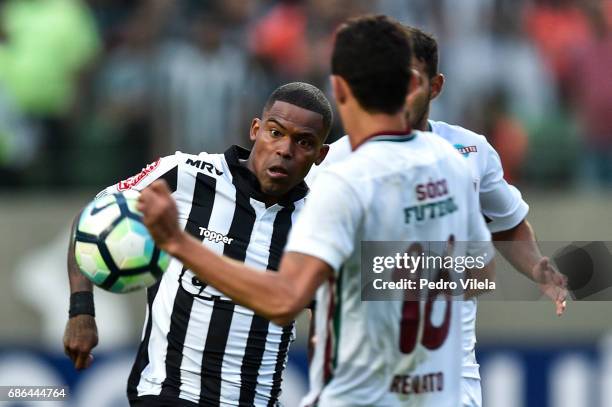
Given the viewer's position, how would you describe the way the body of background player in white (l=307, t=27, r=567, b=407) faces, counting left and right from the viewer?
facing the viewer and to the left of the viewer

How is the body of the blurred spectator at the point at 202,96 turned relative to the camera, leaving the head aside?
toward the camera

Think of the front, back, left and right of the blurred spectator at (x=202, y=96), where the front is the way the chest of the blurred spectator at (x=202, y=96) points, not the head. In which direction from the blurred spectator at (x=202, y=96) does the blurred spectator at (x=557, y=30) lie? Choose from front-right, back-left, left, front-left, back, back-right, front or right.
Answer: left

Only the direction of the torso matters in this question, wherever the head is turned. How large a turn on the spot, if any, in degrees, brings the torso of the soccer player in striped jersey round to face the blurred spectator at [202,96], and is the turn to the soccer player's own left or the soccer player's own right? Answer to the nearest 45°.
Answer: approximately 135° to the soccer player's own left

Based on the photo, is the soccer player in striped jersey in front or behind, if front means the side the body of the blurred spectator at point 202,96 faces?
in front

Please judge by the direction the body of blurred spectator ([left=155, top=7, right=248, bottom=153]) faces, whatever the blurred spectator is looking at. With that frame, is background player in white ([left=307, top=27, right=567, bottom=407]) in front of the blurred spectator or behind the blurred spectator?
in front

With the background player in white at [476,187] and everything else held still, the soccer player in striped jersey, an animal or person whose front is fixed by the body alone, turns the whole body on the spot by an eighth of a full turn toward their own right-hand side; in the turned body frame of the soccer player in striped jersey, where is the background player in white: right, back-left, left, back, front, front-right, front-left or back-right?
left

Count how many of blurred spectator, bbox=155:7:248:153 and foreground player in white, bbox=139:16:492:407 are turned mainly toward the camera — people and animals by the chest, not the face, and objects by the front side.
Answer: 1
